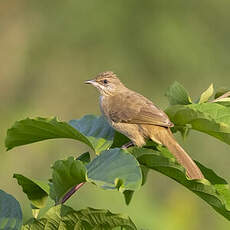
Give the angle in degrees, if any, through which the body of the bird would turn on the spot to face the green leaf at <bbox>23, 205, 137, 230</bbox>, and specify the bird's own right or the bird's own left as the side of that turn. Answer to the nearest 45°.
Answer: approximately 90° to the bird's own left

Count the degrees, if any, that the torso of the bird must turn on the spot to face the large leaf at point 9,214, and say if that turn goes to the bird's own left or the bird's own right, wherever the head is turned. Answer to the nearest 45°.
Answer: approximately 90° to the bird's own left

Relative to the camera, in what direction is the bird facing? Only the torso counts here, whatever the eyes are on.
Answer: to the viewer's left

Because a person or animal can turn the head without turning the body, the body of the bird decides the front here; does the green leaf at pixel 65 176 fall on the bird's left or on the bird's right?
on the bird's left
